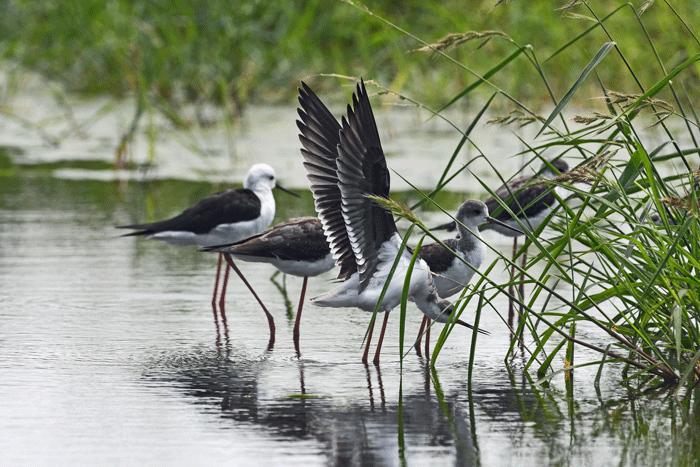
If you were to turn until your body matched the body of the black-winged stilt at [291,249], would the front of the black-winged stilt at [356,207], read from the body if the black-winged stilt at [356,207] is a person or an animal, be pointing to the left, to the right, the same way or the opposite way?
the same way

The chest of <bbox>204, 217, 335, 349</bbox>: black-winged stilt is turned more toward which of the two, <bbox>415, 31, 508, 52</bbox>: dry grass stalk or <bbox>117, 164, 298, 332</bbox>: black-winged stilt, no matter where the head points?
the dry grass stalk

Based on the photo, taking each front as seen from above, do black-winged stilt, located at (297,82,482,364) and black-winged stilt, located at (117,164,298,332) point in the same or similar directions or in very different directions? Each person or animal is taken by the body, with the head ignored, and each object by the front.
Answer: same or similar directions

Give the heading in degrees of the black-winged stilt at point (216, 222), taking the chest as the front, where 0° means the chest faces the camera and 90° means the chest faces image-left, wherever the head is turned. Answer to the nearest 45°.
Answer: approximately 270°

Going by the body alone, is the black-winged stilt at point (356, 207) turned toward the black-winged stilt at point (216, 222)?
no

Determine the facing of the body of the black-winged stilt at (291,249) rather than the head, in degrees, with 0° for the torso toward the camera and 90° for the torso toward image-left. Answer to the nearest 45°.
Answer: approximately 270°

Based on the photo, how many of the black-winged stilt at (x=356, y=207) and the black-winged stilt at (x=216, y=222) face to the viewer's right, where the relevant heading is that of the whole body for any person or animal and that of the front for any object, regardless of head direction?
2

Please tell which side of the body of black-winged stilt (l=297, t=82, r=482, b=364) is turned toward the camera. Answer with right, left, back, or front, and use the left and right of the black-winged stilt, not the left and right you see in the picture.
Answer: right
